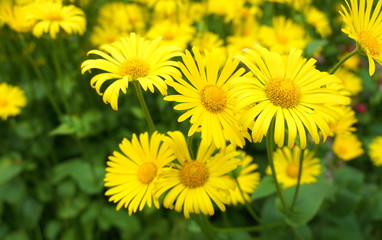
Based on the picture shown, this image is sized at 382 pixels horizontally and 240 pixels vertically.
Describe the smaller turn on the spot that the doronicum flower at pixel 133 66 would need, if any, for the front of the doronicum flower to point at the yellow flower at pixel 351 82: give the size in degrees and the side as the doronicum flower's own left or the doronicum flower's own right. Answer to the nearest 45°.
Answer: approximately 135° to the doronicum flower's own left

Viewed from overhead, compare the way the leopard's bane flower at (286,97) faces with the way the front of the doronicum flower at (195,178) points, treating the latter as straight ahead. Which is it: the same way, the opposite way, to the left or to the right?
the same way

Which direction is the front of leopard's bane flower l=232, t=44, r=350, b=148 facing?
toward the camera

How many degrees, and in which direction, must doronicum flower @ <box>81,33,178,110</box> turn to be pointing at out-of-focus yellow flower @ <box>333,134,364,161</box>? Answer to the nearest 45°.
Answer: approximately 135° to its left

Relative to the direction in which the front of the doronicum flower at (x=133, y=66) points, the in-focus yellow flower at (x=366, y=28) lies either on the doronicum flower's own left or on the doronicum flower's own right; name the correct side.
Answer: on the doronicum flower's own left

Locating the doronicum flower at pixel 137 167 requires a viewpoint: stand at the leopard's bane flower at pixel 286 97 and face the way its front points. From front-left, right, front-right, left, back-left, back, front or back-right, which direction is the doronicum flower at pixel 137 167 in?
right

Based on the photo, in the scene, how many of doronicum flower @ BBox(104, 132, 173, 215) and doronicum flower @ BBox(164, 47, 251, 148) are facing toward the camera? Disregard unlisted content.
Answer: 2

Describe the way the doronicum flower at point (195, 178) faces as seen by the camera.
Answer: facing the viewer

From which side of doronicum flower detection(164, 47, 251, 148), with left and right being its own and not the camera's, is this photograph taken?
front

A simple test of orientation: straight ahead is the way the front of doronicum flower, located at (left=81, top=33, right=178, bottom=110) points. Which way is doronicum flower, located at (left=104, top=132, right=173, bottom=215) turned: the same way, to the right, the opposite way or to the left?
the same way

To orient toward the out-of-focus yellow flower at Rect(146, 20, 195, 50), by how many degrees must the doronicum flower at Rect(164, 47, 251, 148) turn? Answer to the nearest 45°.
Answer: approximately 180°

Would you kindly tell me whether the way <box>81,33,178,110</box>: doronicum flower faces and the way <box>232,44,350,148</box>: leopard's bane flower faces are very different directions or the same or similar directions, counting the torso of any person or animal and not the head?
same or similar directions
